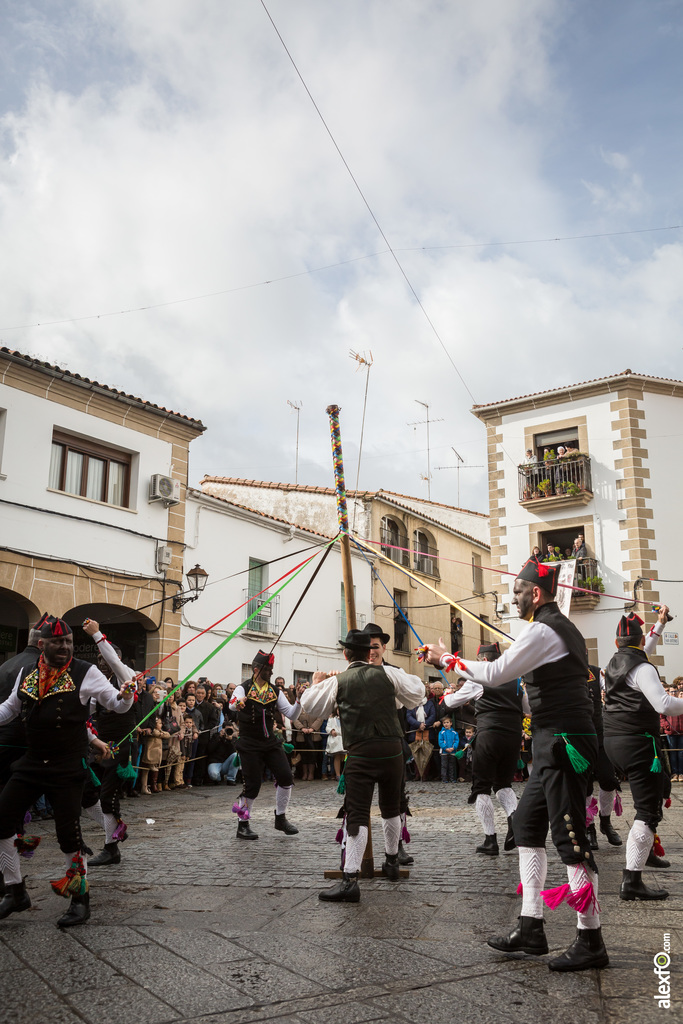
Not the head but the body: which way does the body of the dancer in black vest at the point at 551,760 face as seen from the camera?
to the viewer's left

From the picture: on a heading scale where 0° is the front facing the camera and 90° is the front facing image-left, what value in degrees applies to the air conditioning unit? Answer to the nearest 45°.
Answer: approximately 315°

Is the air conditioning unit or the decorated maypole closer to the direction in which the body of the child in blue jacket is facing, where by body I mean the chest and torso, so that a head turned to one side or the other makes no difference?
the decorated maypole

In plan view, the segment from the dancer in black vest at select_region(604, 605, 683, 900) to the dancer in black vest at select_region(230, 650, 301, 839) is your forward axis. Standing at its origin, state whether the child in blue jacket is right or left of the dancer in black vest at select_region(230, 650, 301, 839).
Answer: right

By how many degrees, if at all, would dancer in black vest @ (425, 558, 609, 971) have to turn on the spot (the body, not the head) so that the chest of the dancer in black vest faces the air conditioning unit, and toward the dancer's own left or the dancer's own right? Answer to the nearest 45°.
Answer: approximately 45° to the dancer's own right

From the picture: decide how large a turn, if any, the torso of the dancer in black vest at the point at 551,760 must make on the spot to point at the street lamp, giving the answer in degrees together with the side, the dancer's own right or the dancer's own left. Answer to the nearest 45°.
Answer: approximately 45° to the dancer's own right

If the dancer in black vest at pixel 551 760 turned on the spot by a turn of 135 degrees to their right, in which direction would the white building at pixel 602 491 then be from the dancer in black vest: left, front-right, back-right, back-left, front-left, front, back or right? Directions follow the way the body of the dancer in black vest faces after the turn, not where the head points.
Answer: front-left
